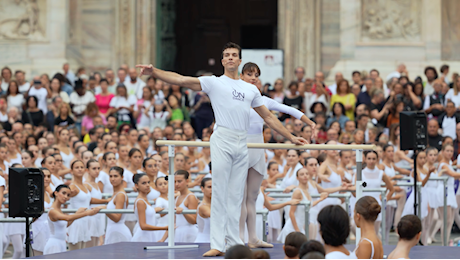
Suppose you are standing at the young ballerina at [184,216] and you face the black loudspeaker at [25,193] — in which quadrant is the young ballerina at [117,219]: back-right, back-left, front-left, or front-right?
front-right

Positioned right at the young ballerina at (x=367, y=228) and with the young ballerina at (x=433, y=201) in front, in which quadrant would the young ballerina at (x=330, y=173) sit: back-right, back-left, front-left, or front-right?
front-left

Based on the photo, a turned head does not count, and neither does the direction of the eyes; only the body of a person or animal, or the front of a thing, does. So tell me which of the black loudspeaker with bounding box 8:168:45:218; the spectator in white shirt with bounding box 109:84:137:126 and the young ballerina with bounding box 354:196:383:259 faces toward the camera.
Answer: the spectator in white shirt

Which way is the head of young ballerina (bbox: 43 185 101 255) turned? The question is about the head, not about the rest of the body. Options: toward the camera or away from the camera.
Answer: toward the camera

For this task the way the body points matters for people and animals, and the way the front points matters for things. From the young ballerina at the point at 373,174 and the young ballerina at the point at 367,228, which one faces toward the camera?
the young ballerina at the point at 373,174

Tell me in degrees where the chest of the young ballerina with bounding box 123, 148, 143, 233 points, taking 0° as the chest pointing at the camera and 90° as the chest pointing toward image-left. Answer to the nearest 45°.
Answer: approximately 315°

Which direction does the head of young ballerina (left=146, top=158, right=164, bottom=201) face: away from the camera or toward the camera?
toward the camera

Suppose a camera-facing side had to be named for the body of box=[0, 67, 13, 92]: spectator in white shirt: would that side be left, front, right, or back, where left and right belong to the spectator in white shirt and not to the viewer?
front

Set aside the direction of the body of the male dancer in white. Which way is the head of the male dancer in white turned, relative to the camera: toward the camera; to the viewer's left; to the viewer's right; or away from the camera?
toward the camera

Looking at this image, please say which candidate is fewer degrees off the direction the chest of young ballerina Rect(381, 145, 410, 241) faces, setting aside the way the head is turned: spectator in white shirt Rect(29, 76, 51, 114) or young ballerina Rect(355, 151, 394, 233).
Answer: the young ballerina

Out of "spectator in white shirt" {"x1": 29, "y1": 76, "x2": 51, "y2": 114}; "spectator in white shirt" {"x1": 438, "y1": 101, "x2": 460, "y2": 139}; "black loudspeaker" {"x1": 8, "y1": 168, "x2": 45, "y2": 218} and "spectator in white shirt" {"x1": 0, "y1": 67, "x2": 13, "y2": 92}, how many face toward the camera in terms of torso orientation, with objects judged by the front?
3
